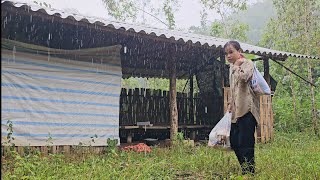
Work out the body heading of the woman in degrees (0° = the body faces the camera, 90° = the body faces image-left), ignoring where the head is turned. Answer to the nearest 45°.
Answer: approximately 45°

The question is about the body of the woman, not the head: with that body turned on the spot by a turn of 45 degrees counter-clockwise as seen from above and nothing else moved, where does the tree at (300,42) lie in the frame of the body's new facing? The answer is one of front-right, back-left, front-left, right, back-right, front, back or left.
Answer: back

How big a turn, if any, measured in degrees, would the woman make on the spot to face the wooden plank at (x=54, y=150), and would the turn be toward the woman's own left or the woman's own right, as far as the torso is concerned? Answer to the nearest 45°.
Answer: approximately 90° to the woman's own right

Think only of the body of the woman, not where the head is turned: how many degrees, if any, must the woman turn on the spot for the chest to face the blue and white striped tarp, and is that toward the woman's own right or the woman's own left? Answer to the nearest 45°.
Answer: approximately 90° to the woman's own right

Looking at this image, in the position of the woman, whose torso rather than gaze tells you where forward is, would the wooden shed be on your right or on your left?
on your right

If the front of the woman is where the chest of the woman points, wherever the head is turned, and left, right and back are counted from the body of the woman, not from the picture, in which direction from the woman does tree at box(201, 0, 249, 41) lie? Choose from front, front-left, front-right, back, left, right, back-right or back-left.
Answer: back-right

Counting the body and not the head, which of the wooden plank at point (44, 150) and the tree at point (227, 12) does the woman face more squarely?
the wooden plank

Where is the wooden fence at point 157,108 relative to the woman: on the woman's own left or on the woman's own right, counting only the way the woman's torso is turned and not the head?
on the woman's own right

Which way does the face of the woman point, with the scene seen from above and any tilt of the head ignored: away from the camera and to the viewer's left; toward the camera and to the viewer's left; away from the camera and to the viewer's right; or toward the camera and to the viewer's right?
toward the camera and to the viewer's left

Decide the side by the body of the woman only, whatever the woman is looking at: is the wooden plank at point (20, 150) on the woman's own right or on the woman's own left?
on the woman's own right
